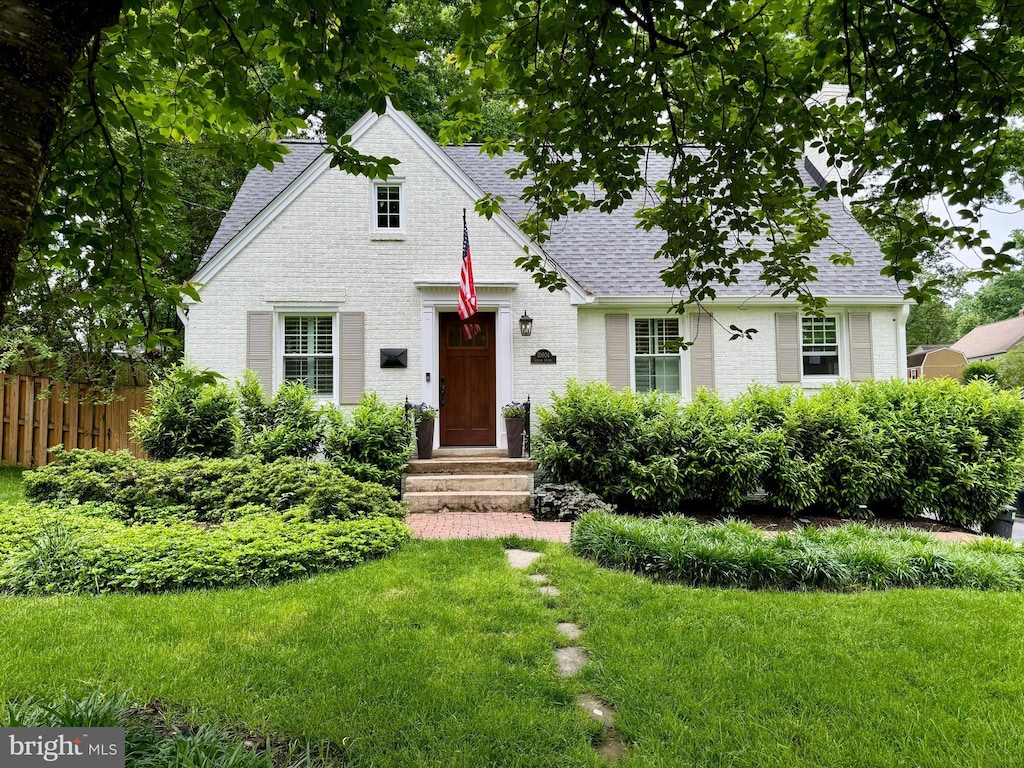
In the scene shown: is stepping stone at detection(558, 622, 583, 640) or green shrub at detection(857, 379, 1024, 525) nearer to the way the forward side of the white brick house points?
the stepping stone

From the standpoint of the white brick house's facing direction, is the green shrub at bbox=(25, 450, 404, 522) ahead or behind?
ahead

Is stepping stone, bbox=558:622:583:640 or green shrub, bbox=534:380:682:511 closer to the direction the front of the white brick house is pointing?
the stepping stone

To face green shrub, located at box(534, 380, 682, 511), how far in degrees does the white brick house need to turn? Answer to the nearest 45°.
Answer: approximately 45° to its left

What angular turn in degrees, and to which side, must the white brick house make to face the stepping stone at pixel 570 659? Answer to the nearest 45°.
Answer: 0° — it already faces it

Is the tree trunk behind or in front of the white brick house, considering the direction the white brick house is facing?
in front

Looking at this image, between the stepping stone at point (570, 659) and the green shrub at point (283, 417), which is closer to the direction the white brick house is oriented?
the stepping stone

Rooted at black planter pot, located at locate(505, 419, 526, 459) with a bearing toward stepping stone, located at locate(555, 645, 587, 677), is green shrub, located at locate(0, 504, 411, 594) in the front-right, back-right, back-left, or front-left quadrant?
front-right

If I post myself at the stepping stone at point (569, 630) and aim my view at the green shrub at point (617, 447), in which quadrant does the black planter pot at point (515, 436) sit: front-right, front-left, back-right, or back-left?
front-left

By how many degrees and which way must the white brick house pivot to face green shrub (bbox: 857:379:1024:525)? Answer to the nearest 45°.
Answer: approximately 90° to its left

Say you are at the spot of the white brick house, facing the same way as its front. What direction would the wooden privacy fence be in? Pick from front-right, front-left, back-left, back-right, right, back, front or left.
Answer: right

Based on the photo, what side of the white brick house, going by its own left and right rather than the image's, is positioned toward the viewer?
front

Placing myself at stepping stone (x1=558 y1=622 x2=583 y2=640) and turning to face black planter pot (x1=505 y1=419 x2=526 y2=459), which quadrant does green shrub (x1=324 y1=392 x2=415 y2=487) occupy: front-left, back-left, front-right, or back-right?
front-left

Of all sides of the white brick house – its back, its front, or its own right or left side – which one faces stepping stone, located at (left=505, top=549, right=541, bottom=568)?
front
